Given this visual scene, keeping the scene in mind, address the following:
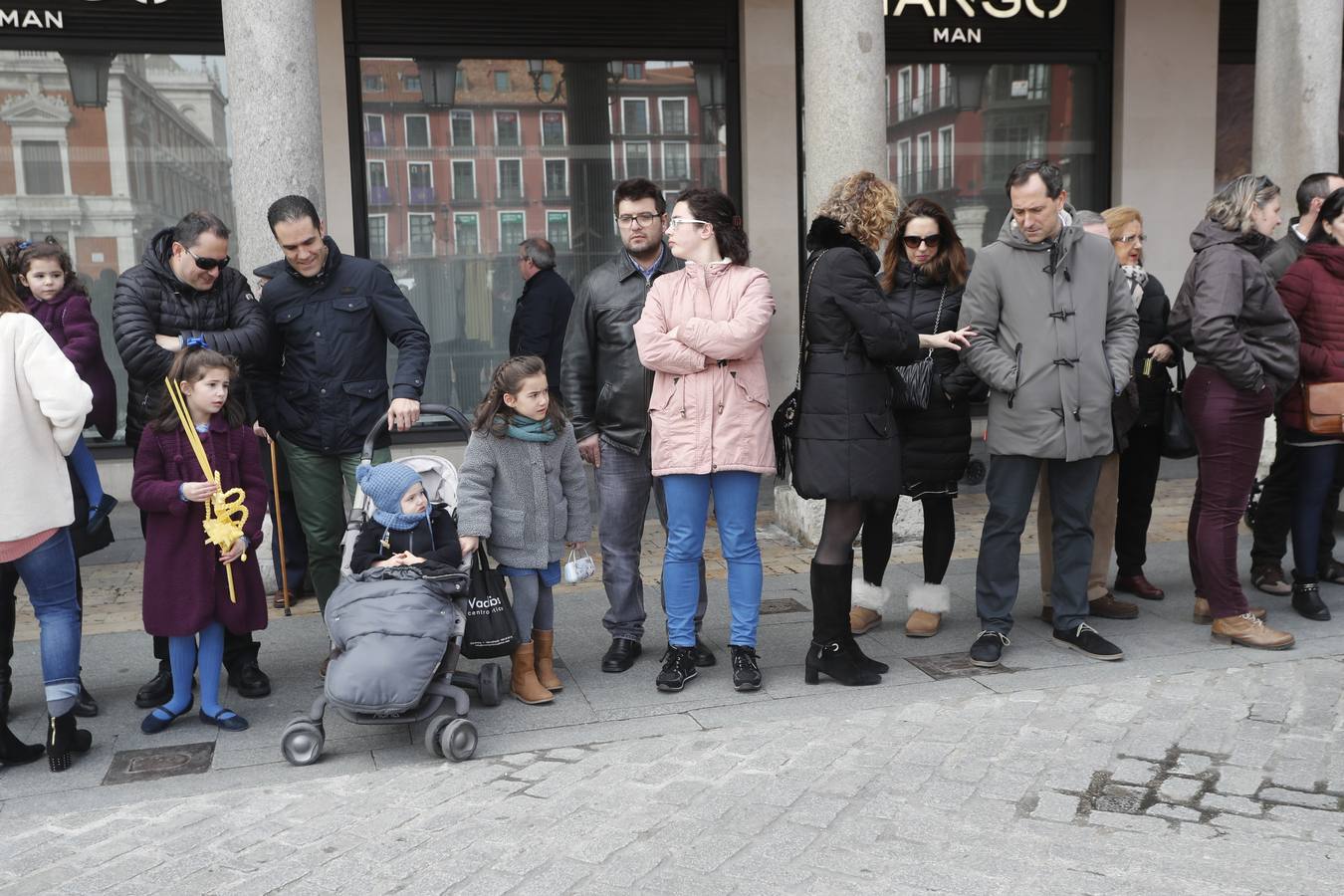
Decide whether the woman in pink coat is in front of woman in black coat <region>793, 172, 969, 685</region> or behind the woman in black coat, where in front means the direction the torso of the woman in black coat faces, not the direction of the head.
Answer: behind

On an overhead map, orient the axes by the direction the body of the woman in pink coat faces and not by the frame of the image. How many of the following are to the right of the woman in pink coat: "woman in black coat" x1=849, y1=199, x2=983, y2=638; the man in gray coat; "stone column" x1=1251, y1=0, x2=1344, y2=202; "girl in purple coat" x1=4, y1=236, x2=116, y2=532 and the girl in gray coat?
2

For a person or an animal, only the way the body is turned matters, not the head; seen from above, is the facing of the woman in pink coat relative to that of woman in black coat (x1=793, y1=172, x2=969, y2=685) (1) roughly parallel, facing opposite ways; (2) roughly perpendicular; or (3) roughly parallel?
roughly perpendicular

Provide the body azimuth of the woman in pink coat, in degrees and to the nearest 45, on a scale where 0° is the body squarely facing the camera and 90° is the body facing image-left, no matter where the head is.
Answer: approximately 0°

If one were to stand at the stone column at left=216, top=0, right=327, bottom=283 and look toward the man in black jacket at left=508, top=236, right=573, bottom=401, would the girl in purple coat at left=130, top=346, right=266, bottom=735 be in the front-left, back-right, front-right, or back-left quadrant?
back-right

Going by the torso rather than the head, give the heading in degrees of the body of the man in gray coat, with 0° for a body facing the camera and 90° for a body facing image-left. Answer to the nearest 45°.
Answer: approximately 0°

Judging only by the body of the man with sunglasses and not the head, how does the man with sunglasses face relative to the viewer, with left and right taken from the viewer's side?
facing the viewer

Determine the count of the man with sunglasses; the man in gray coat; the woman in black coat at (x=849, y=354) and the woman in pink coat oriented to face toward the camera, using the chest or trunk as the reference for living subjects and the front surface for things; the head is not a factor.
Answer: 3

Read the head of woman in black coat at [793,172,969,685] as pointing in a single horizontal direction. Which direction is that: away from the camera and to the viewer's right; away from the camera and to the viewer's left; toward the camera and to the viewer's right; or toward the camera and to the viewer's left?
away from the camera and to the viewer's right

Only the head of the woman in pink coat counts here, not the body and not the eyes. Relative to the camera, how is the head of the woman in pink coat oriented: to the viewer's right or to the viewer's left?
to the viewer's left

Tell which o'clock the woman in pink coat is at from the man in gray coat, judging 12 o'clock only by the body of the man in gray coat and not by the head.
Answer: The woman in pink coat is roughly at 2 o'clock from the man in gray coat.

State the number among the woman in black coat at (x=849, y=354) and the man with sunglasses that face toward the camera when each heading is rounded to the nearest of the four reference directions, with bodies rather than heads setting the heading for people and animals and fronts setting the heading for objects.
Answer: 1

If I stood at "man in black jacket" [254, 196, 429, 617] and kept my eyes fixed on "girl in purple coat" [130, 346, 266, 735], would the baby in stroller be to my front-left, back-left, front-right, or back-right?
front-left
